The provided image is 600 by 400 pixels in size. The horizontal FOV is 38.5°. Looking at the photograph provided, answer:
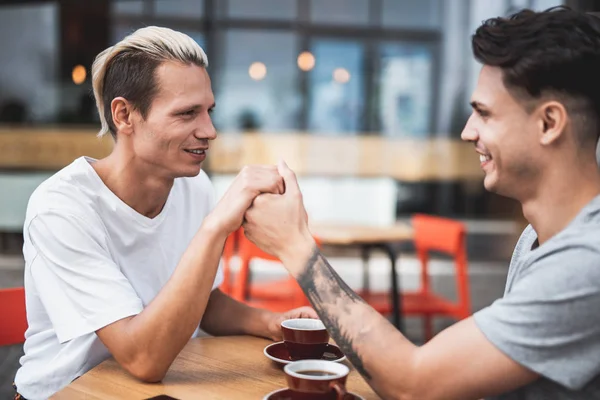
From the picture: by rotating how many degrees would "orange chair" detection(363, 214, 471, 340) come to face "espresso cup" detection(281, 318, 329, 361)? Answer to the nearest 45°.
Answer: approximately 45° to its left

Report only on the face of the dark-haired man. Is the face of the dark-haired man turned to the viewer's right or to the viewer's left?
to the viewer's left

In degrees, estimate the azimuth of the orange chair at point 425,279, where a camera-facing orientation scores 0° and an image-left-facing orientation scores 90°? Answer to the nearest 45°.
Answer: approximately 45°

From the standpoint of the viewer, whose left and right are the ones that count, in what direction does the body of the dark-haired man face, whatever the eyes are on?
facing to the left of the viewer

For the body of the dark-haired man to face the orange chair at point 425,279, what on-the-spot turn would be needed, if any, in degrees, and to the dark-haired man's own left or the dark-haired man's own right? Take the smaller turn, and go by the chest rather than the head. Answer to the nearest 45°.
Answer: approximately 90° to the dark-haired man's own right
